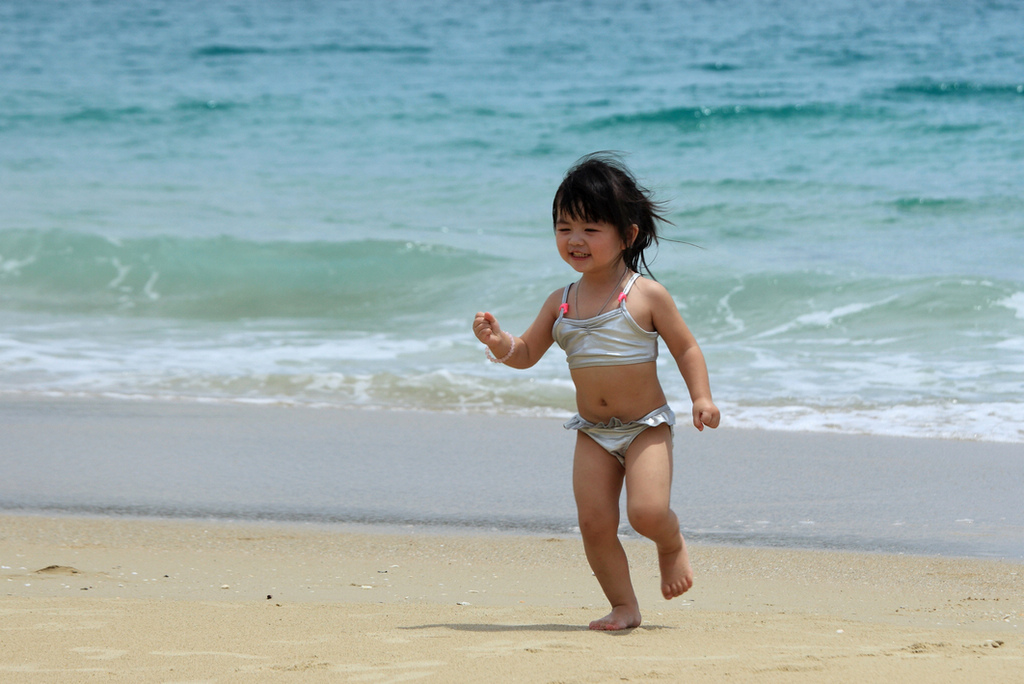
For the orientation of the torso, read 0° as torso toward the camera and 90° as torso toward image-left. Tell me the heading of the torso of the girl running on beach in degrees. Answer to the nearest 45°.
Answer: approximately 45°
